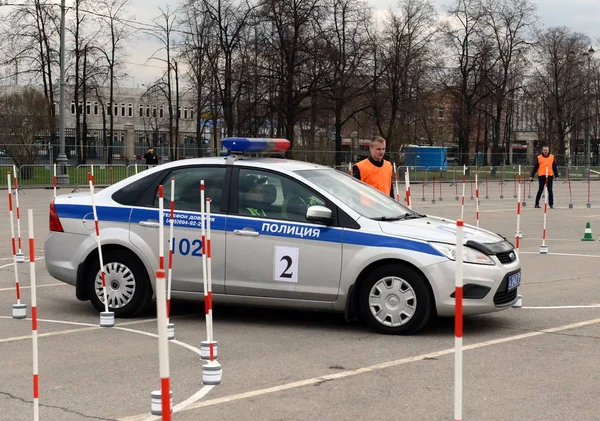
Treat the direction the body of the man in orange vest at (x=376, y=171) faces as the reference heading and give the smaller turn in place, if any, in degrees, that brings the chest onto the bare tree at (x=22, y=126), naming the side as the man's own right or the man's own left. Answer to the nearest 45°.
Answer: approximately 180°

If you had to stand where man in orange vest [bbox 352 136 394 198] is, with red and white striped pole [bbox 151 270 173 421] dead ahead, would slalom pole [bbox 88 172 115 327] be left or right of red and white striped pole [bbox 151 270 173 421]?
right

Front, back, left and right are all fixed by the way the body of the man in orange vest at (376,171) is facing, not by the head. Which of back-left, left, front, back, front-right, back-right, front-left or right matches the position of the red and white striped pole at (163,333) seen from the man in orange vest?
front-right

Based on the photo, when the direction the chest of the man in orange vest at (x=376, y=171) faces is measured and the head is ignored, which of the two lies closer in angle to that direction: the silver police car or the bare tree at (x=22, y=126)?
the silver police car

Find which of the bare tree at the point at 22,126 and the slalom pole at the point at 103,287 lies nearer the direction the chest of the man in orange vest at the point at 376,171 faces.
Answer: the slalom pole

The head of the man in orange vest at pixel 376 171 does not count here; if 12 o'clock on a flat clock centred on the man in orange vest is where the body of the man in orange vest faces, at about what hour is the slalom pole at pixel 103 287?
The slalom pole is roughly at 3 o'clock from the man in orange vest.

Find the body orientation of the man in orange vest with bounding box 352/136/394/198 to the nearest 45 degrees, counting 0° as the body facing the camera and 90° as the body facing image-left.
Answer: approximately 315°
